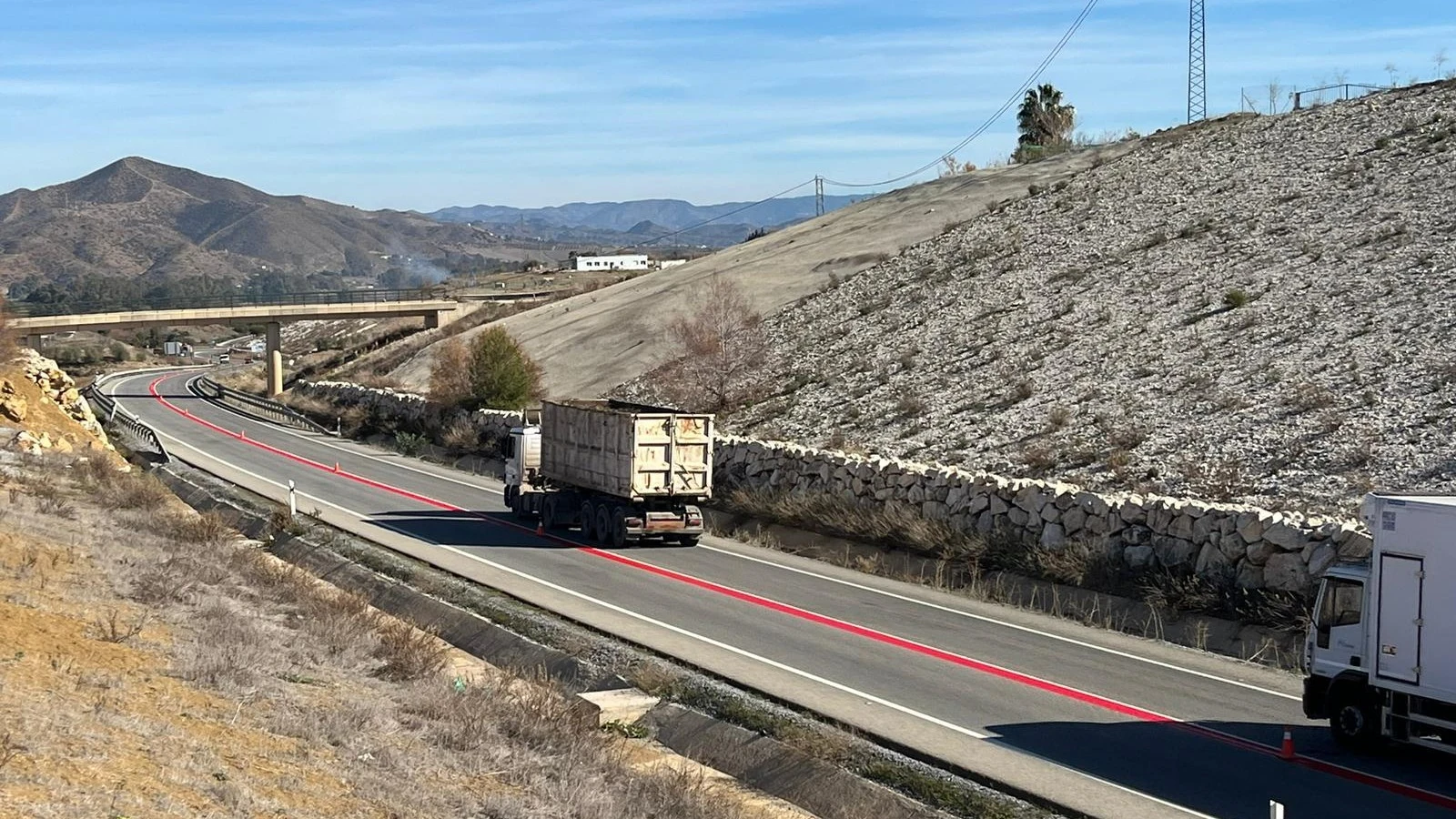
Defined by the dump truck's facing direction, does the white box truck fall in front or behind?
behind

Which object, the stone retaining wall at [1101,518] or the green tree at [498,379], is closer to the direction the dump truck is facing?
the green tree

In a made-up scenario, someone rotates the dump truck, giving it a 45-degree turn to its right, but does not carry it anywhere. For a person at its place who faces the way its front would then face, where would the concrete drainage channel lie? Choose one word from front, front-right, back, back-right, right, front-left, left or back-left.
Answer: back

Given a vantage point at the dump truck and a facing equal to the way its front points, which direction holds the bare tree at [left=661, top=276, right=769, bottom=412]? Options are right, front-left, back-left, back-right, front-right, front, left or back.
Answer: front-right

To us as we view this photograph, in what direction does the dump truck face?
facing away from the viewer and to the left of the viewer

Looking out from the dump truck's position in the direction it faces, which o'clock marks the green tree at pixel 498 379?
The green tree is roughly at 1 o'clock from the dump truck.
